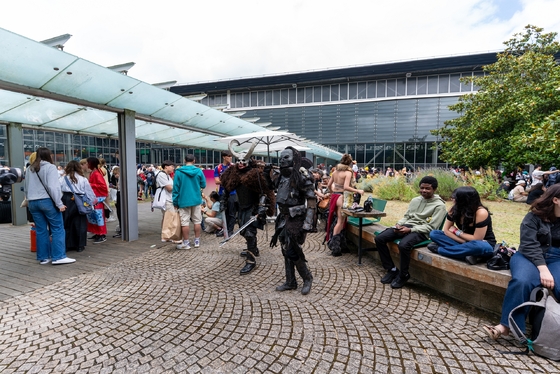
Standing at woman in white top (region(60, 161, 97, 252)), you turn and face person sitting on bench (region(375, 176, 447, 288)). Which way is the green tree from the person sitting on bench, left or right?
left

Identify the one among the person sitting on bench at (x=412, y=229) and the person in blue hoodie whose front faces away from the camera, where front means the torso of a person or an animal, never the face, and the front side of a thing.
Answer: the person in blue hoodie

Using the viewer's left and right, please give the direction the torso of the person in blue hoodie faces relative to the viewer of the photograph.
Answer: facing away from the viewer

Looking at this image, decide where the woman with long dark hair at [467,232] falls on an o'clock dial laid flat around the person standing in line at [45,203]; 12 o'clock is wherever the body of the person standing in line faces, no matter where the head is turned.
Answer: The woman with long dark hair is roughly at 3 o'clock from the person standing in line.

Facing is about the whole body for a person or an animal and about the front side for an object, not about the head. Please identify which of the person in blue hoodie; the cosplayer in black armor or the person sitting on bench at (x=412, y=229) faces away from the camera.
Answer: the person in blue hoodie

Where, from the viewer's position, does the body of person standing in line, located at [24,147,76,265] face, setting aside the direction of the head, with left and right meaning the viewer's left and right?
facing away from the viewer and to the right of the viewer

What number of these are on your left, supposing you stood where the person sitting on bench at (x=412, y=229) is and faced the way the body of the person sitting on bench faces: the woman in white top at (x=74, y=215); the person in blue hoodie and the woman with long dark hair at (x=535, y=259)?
1

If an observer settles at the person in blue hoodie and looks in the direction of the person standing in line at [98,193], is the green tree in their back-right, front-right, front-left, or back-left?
back-right

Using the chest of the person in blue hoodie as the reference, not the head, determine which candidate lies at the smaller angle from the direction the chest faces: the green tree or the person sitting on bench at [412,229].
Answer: the green tree

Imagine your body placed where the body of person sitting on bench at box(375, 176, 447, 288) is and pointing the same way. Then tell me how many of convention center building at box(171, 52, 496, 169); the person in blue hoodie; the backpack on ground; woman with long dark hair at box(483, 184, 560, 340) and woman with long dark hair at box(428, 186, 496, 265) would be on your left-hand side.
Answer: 3

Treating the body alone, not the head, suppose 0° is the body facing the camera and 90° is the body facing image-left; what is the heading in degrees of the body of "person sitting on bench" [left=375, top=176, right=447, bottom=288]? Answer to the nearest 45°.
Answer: approximately 45°

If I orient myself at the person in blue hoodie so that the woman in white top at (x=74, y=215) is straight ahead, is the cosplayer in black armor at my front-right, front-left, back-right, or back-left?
back-left

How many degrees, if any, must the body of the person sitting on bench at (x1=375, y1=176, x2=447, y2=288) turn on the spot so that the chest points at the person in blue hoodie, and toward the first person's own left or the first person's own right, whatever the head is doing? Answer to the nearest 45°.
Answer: approximately 45° to the first person's own right
